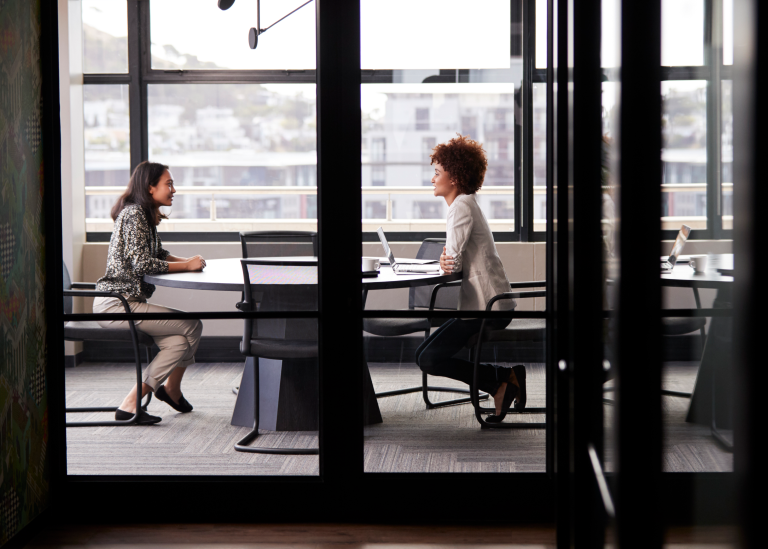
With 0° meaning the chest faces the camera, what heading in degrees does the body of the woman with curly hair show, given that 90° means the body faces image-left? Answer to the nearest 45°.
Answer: approximately 90°

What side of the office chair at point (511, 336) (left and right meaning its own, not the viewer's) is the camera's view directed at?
left

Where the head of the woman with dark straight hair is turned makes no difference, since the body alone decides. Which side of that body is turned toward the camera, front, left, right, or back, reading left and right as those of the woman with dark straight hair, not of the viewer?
right

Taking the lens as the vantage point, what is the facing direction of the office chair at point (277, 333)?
facing away from the viewer

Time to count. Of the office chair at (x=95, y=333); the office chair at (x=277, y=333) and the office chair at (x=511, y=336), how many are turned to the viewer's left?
1

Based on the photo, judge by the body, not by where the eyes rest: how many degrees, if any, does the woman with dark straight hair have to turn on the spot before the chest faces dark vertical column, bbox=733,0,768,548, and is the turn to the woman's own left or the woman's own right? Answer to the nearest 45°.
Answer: approximately 90° to the woman's own right

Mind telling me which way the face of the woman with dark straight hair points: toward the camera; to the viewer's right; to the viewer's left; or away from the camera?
to the viewer's right

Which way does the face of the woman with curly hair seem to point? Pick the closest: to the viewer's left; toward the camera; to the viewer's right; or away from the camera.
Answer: to the viewer's left

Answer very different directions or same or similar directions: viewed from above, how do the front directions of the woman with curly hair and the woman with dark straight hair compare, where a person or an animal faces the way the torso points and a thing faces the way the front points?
very different directions

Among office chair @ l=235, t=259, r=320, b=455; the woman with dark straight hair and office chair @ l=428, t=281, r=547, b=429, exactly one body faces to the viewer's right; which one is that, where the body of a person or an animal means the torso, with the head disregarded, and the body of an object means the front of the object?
the woman with dark straight hair
